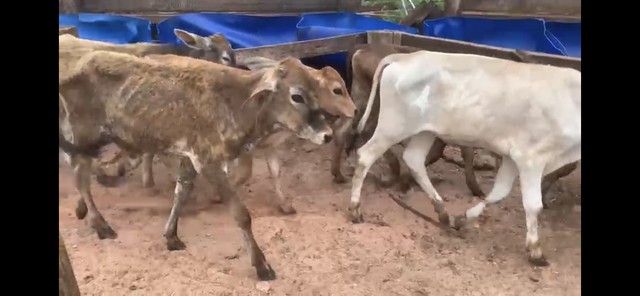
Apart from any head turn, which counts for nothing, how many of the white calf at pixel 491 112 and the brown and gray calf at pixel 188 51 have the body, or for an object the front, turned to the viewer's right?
2

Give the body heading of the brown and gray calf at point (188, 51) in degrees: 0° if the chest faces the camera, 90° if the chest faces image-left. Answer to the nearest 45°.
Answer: approximately 270°

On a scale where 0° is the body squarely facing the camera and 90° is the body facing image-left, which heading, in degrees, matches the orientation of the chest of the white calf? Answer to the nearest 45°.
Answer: approximately 270°
